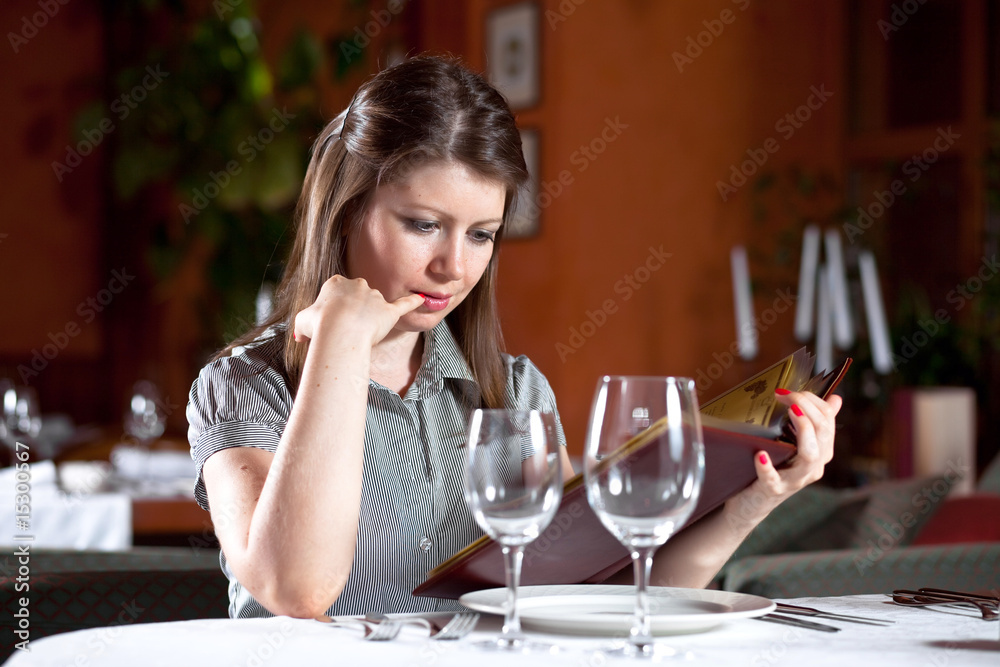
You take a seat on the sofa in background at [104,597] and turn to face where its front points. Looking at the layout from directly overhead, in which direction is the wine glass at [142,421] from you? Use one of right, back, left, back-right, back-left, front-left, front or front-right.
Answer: back

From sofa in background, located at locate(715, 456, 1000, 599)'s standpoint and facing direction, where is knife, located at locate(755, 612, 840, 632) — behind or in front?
in front

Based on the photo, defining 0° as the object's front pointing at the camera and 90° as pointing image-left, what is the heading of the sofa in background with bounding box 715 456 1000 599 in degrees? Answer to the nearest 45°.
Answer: approximately 0°

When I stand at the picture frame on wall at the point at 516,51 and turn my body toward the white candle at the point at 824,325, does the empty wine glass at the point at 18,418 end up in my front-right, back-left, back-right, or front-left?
back-right

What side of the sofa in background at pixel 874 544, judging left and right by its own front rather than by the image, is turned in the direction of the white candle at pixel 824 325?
back

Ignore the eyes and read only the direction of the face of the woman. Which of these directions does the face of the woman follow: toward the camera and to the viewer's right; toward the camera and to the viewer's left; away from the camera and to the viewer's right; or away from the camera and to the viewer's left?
toward the camera and to the viewer's right

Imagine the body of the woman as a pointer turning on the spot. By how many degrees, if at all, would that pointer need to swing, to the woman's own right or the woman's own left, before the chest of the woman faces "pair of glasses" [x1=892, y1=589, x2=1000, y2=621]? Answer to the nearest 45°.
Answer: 0° — they already face it

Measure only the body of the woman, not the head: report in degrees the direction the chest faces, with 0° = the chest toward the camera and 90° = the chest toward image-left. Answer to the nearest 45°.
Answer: approximately 315°

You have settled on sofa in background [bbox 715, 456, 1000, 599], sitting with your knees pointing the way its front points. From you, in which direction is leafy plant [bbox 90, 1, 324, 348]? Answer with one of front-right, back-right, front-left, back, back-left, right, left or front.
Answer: back-right

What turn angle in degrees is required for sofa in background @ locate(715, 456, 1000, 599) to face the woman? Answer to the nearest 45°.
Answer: approximately 45° to its right
